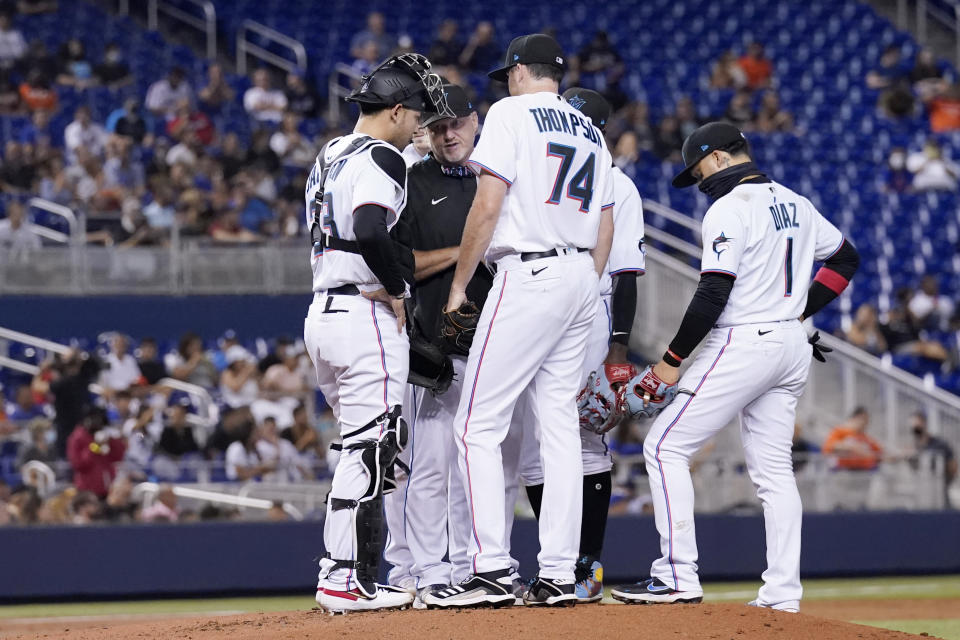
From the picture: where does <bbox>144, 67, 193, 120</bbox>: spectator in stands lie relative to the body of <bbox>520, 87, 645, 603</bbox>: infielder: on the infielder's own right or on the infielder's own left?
on the infielder's own right

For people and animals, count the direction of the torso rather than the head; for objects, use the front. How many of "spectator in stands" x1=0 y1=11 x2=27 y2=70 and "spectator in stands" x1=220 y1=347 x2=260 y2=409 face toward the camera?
2

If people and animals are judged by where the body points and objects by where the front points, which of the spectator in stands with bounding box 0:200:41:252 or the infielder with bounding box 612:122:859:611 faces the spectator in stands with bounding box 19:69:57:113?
the infielder

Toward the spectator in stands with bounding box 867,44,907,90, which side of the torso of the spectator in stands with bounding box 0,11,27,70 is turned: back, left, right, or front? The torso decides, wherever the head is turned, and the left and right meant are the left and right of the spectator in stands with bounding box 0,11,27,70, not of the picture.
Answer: left

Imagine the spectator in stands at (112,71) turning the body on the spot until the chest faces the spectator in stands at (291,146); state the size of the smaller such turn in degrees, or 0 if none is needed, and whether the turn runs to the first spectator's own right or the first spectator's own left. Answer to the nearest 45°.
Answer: approximately 45° to the first spectator's own left

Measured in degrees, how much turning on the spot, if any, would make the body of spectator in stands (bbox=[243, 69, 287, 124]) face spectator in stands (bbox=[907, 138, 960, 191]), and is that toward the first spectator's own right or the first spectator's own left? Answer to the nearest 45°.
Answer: approximately 90° to the first spectator's own left
